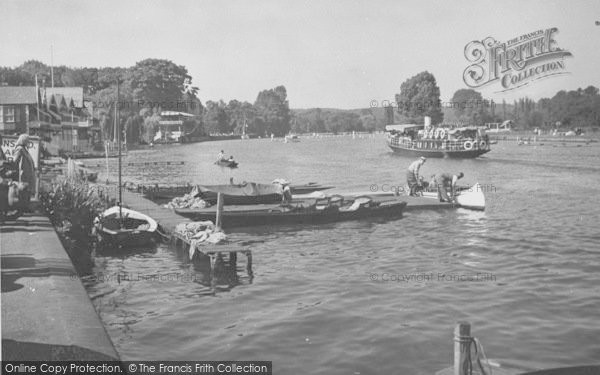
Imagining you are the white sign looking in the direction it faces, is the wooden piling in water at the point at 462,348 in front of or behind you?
in front

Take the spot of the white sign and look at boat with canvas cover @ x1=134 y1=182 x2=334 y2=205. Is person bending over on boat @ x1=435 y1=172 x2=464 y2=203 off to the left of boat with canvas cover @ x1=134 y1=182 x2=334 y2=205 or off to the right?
right
